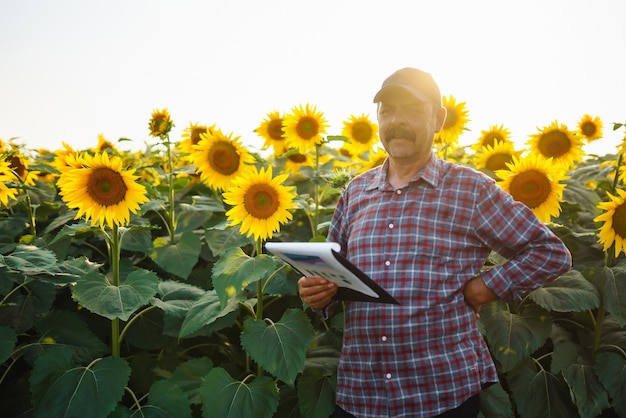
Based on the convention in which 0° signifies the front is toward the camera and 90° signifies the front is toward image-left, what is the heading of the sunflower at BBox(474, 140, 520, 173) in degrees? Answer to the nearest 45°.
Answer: approximately 0°

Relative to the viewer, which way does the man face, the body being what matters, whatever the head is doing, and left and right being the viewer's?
facing the viewer and to the left of the viewer

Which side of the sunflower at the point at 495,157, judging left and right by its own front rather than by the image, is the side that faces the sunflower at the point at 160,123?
right

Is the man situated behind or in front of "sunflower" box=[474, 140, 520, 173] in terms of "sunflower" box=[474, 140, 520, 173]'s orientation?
in front

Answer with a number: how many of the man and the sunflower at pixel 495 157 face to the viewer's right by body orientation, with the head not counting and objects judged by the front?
0

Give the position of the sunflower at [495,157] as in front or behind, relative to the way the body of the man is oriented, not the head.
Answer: behind

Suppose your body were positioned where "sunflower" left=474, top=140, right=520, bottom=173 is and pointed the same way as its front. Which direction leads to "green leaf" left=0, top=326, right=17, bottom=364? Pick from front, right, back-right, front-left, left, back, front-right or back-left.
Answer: front-right

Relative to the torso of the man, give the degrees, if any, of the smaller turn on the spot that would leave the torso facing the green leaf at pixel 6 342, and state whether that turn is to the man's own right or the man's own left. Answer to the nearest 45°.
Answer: approximately 45° to the man's own right

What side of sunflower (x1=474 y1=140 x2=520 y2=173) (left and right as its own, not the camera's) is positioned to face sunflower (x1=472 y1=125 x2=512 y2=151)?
back
